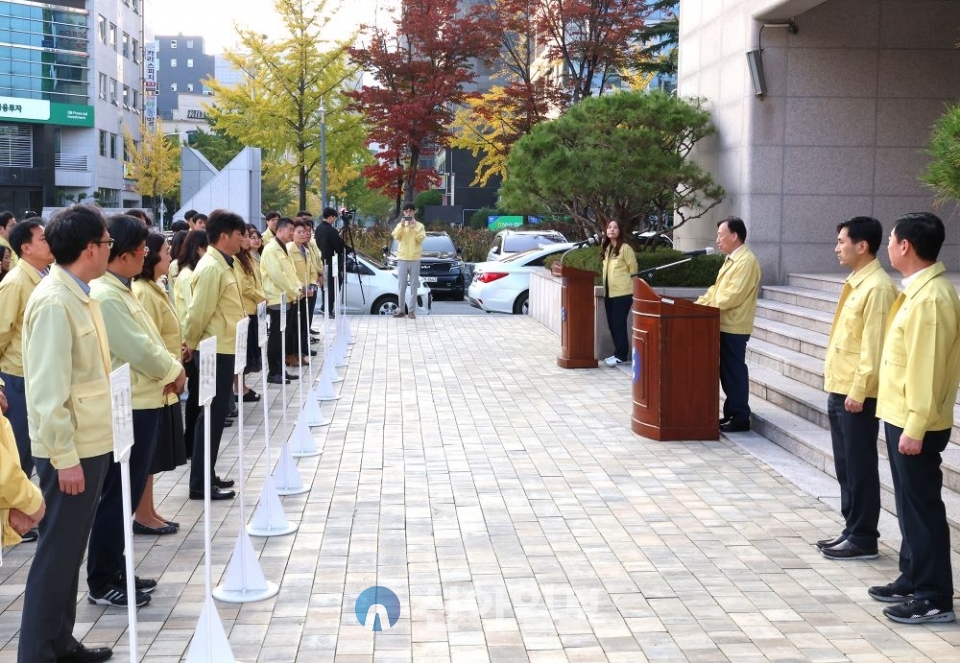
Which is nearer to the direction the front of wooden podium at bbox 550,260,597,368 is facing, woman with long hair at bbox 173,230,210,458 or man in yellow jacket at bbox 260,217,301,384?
the man in yellow jacket

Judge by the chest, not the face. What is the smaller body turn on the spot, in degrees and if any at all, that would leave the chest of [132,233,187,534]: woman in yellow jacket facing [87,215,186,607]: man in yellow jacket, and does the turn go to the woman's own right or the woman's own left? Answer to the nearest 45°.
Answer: approximately 90° to the woman's own right

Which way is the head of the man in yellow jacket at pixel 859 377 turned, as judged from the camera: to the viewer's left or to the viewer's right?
to the viewer's left

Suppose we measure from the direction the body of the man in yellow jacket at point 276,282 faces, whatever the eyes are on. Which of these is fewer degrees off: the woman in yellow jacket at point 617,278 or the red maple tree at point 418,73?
the woman in yellow jacket

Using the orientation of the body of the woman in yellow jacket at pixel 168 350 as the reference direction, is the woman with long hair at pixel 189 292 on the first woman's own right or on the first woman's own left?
on the first woman's own left

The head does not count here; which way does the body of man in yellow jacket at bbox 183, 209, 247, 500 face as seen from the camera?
to the viewer's right

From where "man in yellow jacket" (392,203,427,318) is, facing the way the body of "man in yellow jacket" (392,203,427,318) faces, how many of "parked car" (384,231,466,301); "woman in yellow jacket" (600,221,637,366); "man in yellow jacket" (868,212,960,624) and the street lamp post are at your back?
2

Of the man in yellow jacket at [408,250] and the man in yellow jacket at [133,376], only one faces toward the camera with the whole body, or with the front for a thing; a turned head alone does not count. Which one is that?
the man in yellow jacket at [408,250]

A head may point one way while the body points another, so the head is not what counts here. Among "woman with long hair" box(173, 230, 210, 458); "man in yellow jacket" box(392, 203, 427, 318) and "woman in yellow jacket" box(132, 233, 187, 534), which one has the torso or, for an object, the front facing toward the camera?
the man in yellow jacket

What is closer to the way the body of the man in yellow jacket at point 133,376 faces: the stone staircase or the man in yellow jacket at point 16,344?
the stone staircase

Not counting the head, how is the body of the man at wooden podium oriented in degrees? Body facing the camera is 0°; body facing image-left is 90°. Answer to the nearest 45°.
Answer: approximately 90°

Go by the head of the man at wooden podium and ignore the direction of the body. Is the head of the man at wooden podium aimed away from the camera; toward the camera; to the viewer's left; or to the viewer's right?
to the viewer's left

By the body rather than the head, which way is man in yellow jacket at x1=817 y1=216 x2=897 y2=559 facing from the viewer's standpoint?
to the viewer's left

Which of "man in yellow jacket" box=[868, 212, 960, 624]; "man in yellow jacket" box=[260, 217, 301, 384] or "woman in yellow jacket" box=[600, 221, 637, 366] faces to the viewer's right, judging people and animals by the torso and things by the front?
"man in yellow jacket" box=[260, 217, 301, 384]

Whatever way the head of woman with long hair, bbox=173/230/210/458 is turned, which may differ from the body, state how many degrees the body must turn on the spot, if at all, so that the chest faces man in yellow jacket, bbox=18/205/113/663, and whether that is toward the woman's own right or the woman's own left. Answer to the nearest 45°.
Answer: approximately 90° to the woman's own right

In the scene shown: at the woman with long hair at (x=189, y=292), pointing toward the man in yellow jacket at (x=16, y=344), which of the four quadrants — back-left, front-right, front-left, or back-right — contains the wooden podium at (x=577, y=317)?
back-left

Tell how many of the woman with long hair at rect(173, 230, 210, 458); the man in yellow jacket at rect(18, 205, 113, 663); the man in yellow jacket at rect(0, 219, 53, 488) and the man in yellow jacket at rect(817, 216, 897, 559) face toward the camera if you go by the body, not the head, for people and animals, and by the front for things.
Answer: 0

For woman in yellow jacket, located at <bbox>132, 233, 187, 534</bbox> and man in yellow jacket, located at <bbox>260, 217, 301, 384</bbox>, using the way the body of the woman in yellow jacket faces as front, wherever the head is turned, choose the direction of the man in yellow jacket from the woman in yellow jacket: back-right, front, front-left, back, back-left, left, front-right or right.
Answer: left

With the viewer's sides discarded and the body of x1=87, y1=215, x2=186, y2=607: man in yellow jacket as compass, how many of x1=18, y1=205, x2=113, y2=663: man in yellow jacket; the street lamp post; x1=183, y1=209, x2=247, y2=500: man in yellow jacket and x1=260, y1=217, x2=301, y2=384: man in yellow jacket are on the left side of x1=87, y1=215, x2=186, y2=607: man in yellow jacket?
3

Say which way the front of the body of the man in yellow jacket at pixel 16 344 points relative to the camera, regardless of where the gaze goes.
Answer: to the viewer's right

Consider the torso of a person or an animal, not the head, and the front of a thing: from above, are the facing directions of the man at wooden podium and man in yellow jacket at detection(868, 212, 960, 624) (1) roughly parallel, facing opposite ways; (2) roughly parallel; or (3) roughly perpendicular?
roughly parallel

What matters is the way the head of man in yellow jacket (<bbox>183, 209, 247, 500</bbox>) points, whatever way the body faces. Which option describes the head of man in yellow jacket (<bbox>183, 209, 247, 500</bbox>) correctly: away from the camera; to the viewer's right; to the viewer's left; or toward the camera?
to the viewer's right
